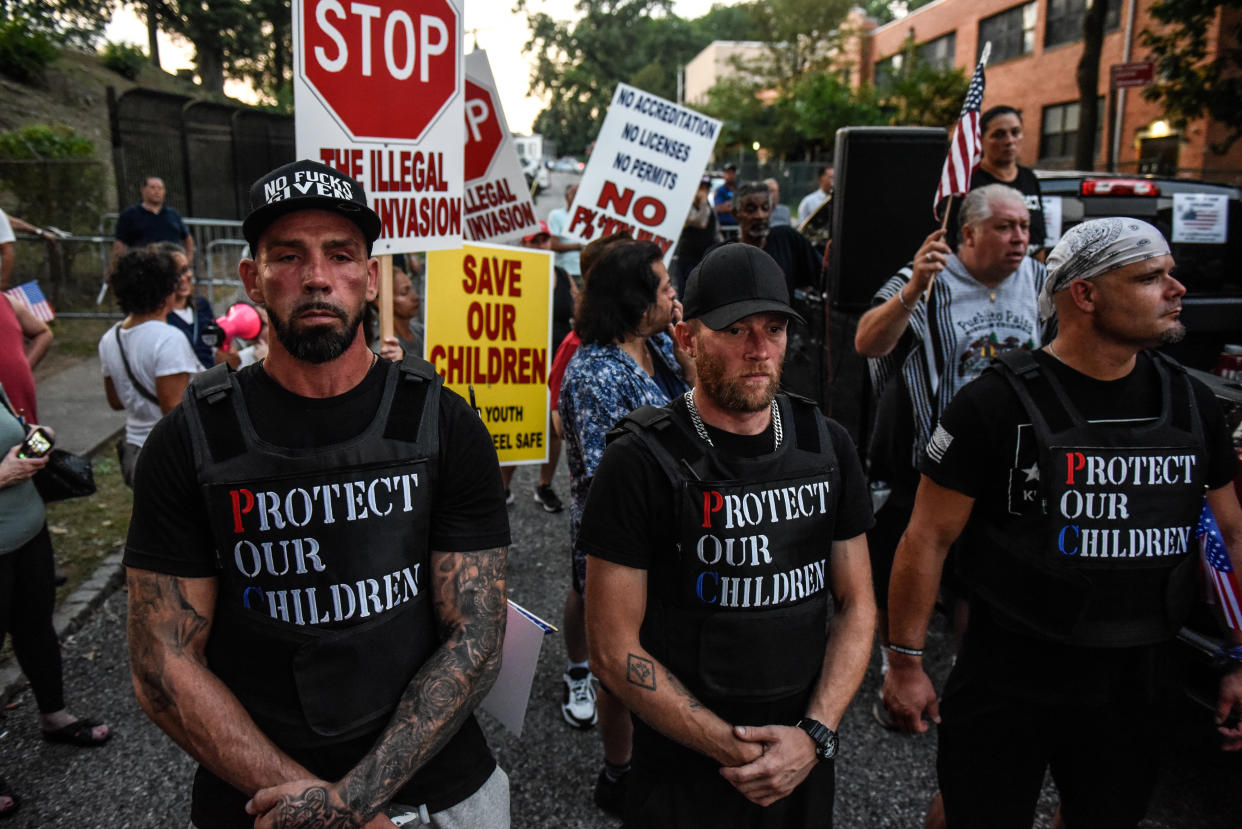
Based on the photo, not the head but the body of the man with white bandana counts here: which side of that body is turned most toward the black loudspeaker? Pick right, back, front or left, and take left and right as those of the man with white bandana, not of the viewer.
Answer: back

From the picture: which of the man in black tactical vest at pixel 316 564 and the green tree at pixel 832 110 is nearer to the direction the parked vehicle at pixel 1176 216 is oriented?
the green tree

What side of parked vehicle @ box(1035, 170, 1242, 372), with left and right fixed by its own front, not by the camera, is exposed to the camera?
back

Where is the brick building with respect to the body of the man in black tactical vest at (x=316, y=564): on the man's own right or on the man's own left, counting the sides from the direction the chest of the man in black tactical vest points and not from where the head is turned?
on the man's own left

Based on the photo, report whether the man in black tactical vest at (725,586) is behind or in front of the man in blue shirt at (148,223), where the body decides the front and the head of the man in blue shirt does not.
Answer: in front

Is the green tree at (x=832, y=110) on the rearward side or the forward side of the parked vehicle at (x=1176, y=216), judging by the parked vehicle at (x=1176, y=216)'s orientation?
on the forward side

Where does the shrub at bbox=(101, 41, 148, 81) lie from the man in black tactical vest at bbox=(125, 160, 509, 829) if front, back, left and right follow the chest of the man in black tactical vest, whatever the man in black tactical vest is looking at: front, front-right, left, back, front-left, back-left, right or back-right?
back

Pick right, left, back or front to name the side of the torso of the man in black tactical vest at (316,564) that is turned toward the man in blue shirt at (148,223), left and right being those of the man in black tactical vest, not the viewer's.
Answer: back

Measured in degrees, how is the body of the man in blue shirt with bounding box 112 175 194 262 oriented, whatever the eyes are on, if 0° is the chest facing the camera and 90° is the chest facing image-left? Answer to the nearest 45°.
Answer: approximately 0°

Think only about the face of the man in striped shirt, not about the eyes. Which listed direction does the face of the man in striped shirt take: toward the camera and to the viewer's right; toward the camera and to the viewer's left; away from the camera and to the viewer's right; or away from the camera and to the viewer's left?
toward the camera and to the viewer's right

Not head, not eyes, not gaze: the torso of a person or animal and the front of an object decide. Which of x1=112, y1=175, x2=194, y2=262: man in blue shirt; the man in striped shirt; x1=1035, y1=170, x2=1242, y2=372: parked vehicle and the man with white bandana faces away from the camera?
the parked vehicle
